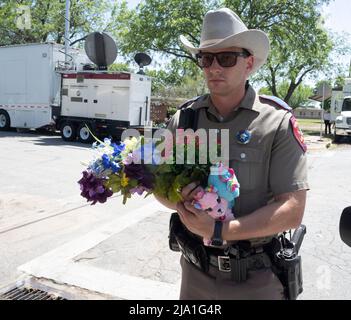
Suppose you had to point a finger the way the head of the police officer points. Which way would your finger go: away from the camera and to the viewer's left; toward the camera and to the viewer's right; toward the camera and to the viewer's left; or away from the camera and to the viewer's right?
toward the camera and to the viewer's left

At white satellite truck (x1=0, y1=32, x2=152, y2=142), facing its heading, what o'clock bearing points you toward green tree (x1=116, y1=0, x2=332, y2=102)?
The green tree is roughly at 4 o'clock from the white satellite truck.

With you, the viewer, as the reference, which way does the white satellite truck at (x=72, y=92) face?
facing away from the viewer and to the left of the viewer

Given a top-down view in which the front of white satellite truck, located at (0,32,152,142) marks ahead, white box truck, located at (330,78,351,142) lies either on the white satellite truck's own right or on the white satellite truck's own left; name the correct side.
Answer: on the white satellite truck's own right

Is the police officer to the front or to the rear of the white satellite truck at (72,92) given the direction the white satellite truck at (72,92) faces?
to the rear

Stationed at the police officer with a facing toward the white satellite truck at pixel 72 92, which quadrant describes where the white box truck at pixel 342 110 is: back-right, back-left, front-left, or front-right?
front-right

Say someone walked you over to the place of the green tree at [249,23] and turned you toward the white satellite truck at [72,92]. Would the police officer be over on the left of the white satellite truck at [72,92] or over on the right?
left
